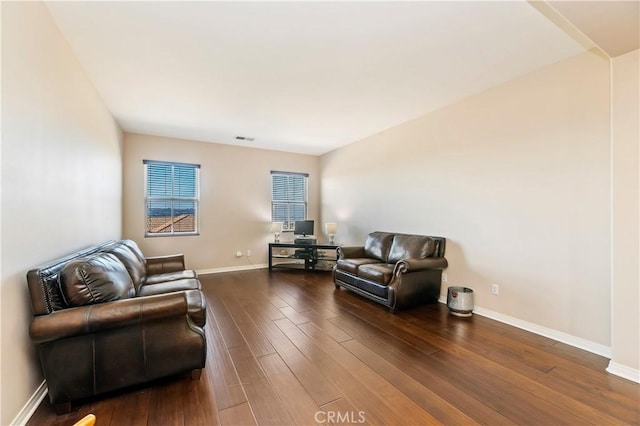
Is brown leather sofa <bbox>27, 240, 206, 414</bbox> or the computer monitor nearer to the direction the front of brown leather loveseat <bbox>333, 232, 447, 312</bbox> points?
the brown leather sofa

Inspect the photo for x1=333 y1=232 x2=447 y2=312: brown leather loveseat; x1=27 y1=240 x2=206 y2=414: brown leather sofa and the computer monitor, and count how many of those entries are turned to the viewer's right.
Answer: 1

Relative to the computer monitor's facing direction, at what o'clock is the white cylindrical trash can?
The white cylindrical trash can is roughly at 11 o'clock from the computer monitor.

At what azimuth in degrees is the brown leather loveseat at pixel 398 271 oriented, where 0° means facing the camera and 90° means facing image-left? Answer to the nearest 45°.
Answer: approximately 45°

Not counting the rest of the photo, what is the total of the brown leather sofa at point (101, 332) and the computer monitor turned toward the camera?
1

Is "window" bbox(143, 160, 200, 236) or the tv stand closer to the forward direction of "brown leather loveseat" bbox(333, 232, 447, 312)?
the window

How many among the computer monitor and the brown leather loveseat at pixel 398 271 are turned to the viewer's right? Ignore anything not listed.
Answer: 0

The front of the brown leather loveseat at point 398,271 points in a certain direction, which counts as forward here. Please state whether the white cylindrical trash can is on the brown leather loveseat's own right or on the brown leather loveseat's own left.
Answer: on the brown leather loveseat's own left

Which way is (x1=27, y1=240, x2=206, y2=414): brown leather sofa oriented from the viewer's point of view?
to the viewer's right

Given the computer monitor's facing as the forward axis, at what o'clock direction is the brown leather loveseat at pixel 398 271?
The brown leather loveseat is roughly at 11 o'clock from the computer monitor.

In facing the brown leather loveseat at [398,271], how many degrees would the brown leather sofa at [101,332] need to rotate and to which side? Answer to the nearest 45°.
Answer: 0° — it already faces it
